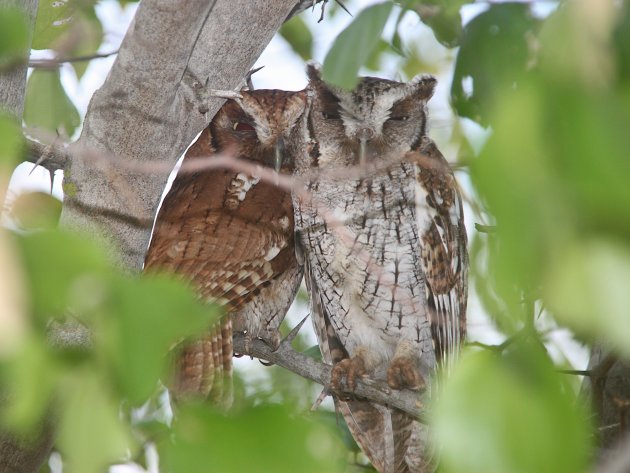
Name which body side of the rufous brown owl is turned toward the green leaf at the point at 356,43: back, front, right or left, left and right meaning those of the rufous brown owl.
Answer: right

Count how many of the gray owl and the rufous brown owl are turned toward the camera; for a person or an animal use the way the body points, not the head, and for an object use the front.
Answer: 1

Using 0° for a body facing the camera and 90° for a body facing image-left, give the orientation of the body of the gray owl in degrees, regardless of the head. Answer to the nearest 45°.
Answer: approximately 0°

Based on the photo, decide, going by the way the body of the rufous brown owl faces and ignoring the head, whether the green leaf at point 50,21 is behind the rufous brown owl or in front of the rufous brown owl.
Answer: behind

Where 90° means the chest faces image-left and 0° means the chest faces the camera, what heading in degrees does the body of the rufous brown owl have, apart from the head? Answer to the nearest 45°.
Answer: approximately 270°
